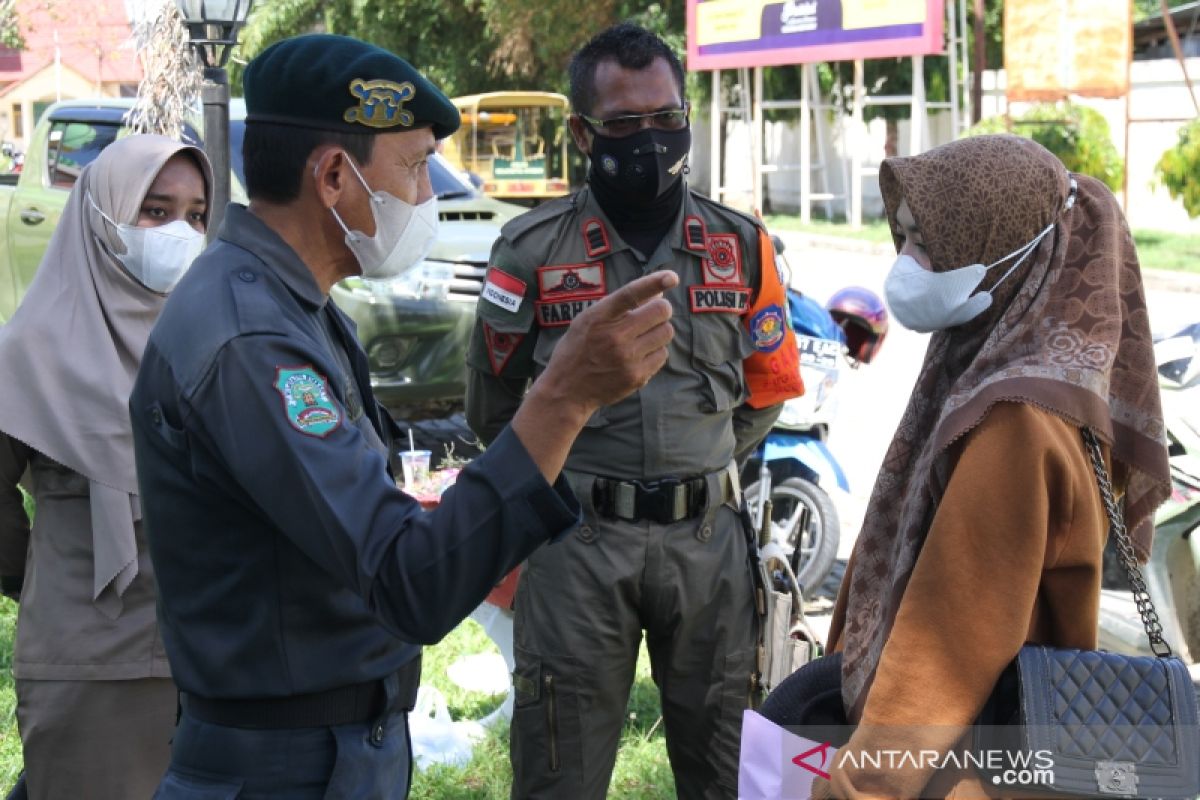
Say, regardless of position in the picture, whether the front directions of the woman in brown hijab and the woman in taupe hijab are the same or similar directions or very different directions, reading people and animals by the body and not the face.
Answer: very different directions

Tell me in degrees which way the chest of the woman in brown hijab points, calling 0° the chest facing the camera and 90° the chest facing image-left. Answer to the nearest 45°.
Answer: approximately 90°

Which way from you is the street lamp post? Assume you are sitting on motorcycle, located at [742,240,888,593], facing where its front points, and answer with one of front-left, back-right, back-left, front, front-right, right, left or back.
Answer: back-right

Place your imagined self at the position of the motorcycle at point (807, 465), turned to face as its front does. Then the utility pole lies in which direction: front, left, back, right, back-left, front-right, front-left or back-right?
back-left

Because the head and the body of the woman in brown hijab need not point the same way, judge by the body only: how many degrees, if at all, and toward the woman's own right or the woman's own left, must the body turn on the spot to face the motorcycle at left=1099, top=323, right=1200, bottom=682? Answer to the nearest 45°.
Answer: approximately 90° to the woman's own right

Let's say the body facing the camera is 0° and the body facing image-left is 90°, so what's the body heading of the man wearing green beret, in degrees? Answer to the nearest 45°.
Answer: approximately 270°

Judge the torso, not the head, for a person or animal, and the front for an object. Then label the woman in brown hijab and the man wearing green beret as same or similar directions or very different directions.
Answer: very different directions

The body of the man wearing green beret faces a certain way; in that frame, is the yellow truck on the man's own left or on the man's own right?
on the man's own left

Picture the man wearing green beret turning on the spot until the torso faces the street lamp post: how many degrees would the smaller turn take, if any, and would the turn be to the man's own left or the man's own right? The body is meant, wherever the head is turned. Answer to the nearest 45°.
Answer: approximately 90° to the man's own left

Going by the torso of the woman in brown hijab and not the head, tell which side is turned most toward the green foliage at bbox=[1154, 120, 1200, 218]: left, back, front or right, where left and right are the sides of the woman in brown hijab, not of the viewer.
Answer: right
